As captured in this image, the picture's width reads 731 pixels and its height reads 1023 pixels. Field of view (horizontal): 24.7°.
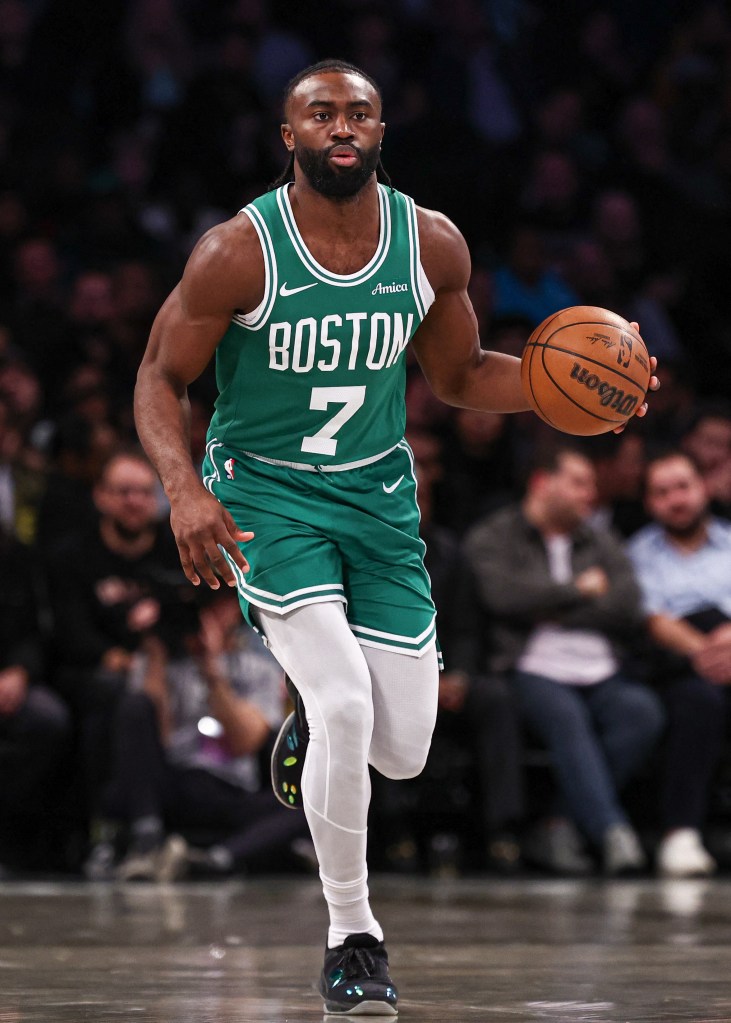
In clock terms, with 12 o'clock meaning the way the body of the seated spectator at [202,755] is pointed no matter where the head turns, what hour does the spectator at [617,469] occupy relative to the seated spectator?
The spectator is roughly at 8 o'clock from the seated spectator.

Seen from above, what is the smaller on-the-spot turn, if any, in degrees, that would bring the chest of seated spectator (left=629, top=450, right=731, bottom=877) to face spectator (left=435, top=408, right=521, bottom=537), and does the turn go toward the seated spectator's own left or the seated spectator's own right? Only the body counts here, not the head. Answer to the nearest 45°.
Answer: approximately 135° to the seated spectator's own right

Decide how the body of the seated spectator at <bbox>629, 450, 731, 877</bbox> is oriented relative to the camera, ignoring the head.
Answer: toward the camera

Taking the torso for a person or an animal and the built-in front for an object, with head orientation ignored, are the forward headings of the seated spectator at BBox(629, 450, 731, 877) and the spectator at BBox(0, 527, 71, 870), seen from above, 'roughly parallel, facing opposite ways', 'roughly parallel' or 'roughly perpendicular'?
roughly parallel

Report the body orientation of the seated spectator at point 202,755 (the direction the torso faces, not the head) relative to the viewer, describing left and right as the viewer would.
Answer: facing the viewer

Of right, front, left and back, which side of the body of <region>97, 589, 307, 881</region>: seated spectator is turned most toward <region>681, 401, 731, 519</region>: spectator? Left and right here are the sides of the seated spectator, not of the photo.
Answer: left

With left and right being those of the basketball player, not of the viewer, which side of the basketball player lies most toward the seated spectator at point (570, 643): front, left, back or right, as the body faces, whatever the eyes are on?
back

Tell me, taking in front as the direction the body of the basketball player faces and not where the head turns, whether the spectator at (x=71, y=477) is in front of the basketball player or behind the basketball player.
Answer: behind

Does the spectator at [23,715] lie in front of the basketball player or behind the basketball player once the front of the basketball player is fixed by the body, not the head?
behind

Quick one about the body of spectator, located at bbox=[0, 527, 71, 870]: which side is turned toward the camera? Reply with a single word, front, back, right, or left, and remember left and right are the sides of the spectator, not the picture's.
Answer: front

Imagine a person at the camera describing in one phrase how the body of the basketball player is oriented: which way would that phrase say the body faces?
toward the camera

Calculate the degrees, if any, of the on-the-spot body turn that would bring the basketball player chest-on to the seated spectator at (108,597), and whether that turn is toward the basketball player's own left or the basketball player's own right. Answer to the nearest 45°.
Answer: approximately 180°

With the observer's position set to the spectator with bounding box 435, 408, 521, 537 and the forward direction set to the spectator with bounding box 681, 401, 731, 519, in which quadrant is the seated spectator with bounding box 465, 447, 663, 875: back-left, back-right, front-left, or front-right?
front-right

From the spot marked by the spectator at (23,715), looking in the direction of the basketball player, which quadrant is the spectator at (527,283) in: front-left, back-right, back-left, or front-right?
back-left
